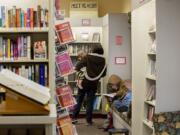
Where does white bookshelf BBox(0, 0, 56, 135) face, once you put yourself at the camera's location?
facing the viewer

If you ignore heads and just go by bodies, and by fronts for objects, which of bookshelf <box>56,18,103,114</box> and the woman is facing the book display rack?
the bookshelf

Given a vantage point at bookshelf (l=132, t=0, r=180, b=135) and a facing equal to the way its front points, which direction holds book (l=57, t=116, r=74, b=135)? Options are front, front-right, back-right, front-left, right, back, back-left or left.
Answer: front-left

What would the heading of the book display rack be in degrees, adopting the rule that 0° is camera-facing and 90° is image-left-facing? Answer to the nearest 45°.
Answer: approximately 315°

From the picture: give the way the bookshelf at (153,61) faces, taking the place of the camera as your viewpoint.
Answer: facing to the left of the viewer

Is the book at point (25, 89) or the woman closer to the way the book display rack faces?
the book
